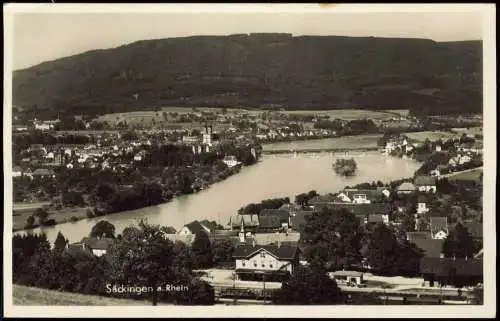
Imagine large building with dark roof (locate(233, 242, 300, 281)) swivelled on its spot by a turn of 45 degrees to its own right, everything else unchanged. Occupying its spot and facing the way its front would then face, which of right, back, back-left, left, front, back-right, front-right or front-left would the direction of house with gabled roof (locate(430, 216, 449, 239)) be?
back-left

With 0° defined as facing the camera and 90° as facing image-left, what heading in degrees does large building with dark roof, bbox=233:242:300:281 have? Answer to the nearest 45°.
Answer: approximately 0°
